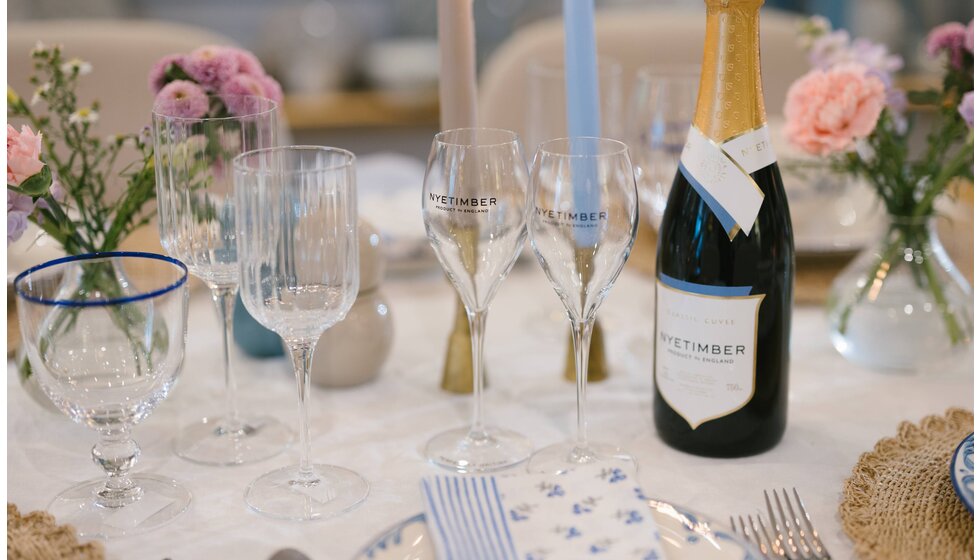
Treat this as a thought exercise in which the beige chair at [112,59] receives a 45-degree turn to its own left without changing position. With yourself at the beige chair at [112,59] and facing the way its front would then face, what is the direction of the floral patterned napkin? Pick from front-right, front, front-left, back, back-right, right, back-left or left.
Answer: front-right

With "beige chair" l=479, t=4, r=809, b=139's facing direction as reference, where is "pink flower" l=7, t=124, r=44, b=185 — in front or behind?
in front

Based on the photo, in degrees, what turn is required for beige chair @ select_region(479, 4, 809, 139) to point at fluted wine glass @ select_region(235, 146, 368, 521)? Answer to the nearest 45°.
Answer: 0° — it already faces it

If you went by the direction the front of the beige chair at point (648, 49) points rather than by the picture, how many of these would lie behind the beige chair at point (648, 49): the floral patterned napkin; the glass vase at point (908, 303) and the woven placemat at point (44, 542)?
0

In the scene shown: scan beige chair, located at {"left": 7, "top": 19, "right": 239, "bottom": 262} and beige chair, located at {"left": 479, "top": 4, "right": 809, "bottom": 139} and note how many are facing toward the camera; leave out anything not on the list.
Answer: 2

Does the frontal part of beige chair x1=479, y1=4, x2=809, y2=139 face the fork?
yes

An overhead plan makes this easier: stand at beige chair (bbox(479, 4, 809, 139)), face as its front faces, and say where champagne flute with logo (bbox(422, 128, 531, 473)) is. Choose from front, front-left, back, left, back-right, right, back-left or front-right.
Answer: front

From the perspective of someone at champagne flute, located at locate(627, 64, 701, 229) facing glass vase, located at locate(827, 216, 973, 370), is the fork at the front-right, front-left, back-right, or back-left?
front-right

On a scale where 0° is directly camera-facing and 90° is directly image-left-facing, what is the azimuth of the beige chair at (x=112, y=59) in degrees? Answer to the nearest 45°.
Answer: approximately 0°

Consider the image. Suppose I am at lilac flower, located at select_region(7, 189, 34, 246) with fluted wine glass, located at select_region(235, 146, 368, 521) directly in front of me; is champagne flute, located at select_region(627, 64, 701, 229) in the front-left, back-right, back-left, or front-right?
front-left

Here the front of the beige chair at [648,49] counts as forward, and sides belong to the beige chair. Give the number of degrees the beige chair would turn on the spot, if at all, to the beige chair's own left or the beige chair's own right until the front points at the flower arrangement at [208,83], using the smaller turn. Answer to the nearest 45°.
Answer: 0° — it already faces it

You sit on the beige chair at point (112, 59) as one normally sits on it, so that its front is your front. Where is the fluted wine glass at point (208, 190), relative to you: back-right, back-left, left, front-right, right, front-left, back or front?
front

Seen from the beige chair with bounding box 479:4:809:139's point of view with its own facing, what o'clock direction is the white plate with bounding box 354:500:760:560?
The white plate is roughly at 12 o'clock from the beige chair.

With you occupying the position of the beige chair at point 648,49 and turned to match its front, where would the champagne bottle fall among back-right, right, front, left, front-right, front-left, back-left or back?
front

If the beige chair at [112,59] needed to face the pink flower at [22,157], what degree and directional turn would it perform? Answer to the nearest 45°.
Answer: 0° — it already faces it

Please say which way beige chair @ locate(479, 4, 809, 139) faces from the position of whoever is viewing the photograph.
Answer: facing the viewer
